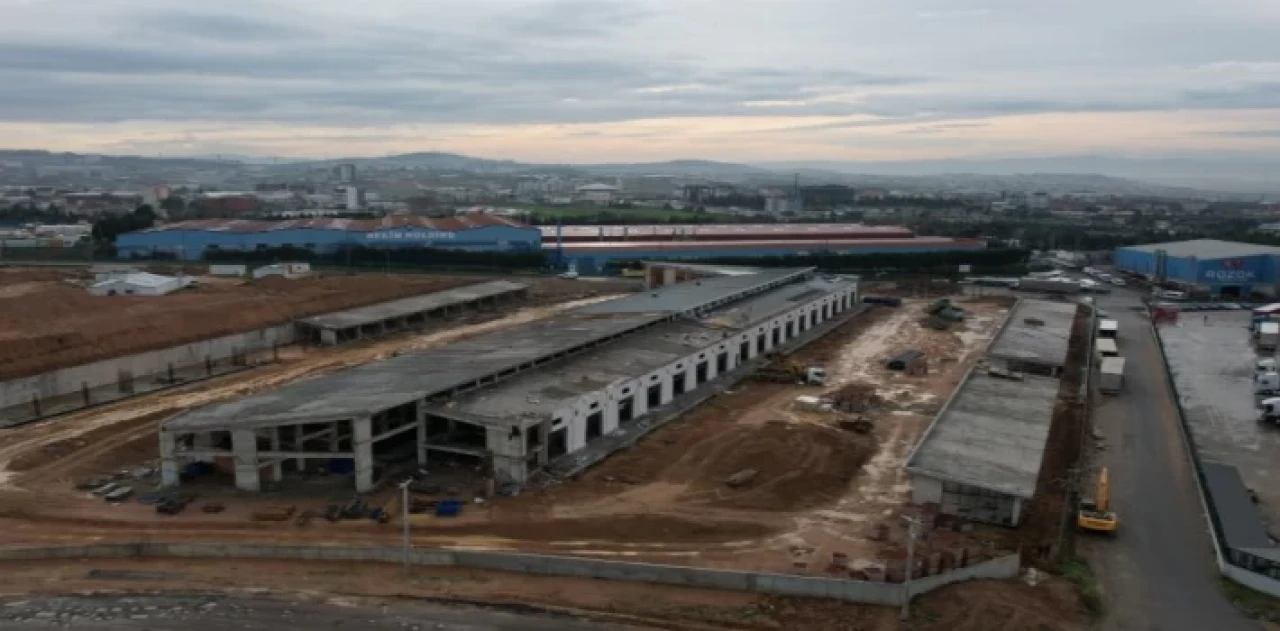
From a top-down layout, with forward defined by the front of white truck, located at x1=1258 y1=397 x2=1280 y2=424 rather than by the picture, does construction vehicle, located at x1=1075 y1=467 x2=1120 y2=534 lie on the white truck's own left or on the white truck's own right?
on the white truck's own left

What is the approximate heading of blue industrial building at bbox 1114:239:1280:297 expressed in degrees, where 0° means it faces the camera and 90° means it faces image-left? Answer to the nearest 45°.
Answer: approximately 0°

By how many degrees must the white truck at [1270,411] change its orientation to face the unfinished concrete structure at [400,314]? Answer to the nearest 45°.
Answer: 0° — it already faces it

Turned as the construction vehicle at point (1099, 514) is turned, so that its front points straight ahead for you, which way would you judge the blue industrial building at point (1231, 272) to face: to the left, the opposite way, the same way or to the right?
the opposite way

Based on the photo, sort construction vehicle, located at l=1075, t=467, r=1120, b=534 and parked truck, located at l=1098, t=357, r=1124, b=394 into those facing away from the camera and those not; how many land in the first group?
1

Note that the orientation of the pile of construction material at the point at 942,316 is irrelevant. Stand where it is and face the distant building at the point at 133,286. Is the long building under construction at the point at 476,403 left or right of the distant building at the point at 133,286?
left

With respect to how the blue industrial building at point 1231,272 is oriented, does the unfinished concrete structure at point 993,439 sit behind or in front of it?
in front

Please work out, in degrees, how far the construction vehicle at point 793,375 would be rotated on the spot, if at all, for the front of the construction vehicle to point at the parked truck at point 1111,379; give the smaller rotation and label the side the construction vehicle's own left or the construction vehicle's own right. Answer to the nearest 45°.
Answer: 0° — it already faces it

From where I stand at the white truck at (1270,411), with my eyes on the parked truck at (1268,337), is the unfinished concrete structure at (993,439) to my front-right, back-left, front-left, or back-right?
back-left

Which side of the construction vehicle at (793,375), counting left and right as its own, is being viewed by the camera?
right

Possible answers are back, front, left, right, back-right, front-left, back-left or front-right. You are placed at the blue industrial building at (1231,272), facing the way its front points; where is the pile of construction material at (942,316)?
front-right

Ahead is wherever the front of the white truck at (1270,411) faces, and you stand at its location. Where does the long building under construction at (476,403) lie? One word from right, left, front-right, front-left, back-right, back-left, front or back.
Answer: front-left
